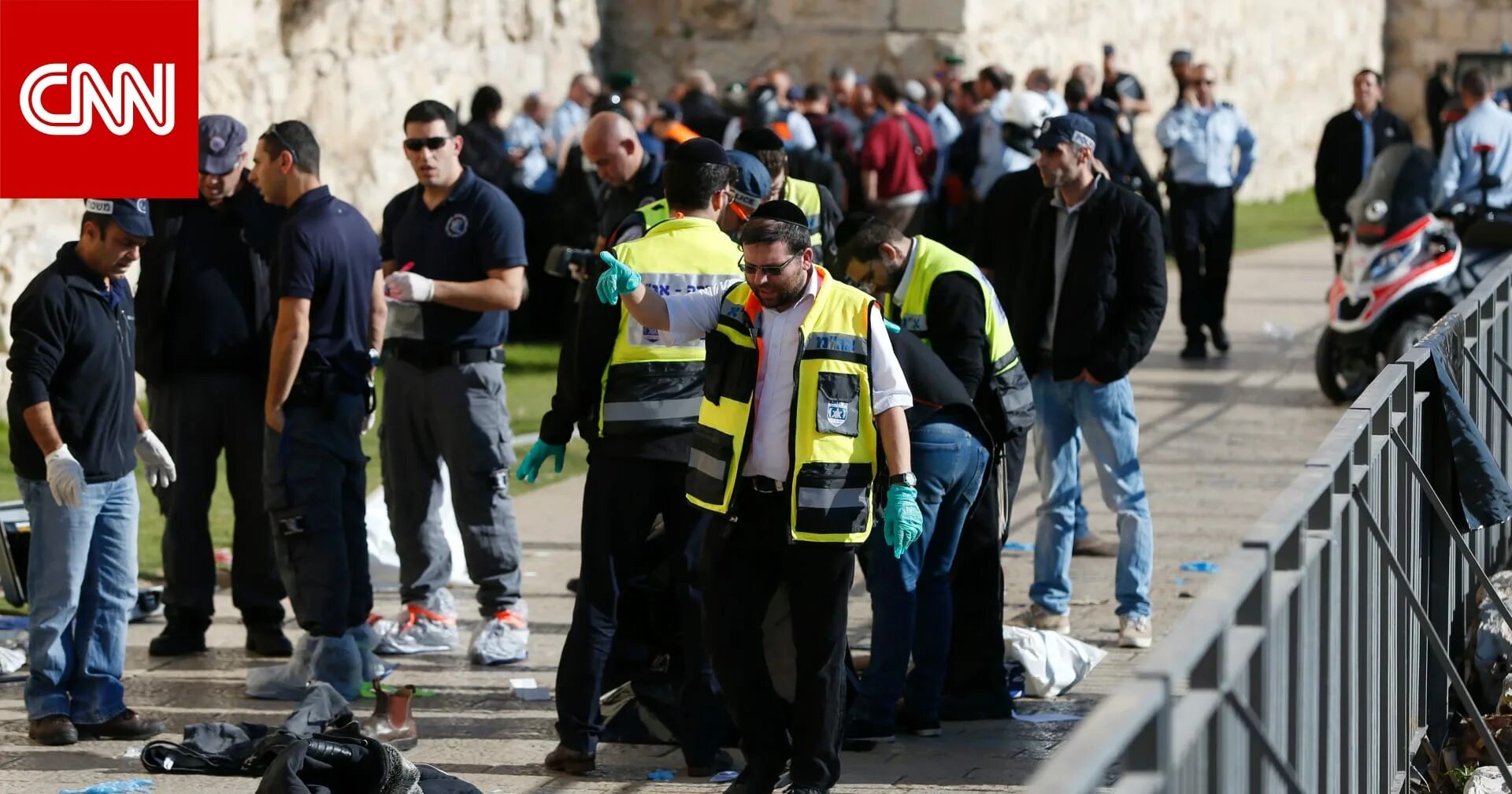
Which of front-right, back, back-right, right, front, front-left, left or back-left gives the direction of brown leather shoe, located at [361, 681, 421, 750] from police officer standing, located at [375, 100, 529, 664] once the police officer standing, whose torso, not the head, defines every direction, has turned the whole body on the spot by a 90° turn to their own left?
front-right

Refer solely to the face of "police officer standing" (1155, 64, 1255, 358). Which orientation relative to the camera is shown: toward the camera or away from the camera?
toward the camera

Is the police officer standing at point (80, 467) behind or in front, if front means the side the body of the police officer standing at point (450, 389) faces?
in front

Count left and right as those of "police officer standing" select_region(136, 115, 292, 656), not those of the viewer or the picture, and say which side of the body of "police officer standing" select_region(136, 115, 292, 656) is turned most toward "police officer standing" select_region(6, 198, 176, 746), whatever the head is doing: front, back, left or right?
front

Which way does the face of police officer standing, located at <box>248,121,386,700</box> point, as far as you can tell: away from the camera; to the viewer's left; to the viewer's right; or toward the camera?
to the viewer's left

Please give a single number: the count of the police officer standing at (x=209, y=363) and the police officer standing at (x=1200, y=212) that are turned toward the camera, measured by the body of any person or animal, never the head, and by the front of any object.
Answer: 2

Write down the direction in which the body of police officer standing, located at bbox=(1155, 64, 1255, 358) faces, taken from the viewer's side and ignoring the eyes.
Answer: toward the camera

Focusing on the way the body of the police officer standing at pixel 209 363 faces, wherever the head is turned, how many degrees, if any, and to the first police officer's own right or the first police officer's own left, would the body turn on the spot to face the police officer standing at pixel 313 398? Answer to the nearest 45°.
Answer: approximately 45° to the first police officer's own left

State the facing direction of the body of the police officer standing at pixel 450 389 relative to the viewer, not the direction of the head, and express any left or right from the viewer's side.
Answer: facing the viewer and to the left of the viewer
